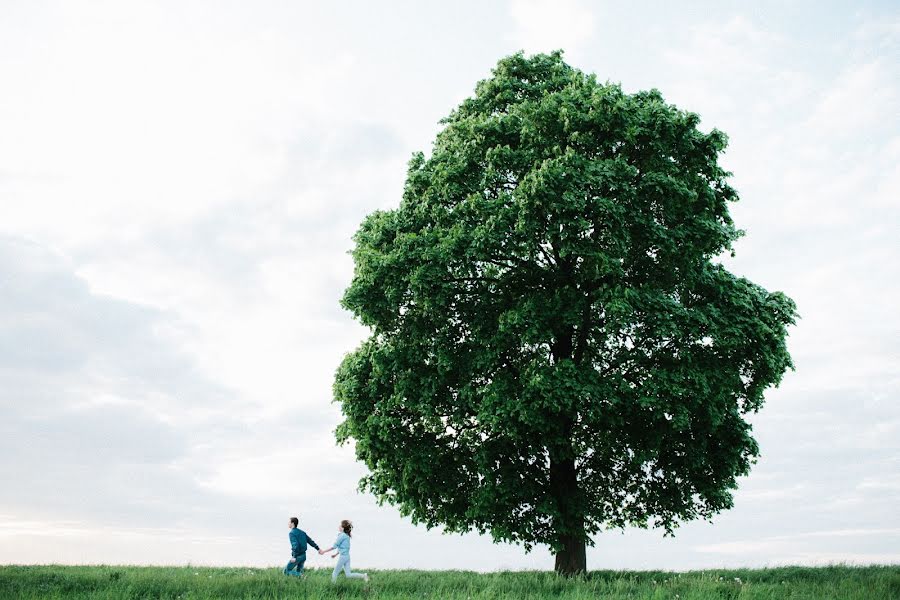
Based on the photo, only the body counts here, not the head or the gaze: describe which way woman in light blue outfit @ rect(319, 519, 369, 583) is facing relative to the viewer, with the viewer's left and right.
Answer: facing to the left of the viewer

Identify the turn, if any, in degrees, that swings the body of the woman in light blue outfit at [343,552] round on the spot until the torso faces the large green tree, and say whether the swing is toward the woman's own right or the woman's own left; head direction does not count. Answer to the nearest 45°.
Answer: approximately 180°

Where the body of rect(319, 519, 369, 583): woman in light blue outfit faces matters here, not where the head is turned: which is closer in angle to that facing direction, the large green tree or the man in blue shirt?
the man in blue shirt

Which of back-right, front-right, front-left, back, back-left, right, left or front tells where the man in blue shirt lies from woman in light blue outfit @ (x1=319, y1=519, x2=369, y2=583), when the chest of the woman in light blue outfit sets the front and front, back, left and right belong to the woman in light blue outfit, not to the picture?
front-right

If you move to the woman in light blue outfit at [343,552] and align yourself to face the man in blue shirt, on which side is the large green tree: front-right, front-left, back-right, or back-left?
back-right
